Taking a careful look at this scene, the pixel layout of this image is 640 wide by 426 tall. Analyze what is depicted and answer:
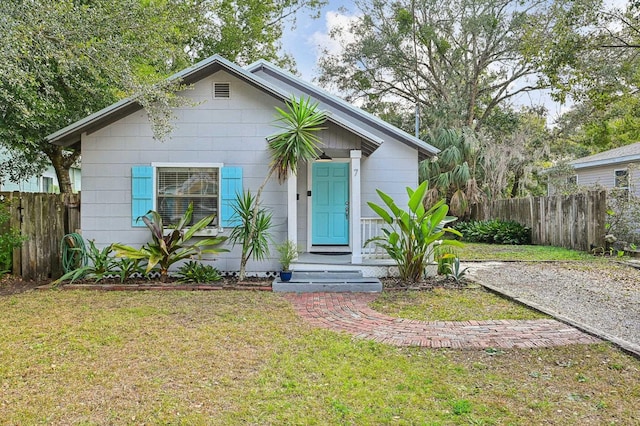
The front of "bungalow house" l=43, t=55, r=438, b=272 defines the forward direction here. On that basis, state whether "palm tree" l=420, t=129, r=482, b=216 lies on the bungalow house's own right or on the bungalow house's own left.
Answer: on the bungalow house's own left

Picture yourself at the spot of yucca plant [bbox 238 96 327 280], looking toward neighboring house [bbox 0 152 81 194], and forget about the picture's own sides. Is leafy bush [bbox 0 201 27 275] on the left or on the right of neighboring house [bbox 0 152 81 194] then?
left

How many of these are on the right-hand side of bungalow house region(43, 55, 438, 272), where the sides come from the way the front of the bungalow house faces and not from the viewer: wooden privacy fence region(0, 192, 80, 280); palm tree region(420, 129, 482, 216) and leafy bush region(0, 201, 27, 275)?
2

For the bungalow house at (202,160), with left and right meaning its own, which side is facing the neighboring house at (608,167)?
left

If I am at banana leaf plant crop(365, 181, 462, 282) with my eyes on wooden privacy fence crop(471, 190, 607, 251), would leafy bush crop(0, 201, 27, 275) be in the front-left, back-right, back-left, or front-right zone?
back-left

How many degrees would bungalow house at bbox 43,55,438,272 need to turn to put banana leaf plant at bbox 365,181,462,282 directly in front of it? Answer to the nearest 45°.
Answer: approximately 90° to its left

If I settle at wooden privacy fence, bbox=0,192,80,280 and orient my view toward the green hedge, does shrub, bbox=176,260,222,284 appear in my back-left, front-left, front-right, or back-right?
front-right

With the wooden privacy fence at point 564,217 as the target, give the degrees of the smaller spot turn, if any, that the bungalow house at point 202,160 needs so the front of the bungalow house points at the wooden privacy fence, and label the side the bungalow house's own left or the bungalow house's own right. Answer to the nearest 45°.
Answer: approximately 90° to the bungalow house's own left

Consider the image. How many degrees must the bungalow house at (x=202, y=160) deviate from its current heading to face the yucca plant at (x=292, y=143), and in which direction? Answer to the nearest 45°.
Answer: approximately 45° to its left

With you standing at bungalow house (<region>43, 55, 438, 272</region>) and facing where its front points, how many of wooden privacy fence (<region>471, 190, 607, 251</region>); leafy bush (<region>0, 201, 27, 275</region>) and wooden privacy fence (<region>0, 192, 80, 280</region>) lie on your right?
2

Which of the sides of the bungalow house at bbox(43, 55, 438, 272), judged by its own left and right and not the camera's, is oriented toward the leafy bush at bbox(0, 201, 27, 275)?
right

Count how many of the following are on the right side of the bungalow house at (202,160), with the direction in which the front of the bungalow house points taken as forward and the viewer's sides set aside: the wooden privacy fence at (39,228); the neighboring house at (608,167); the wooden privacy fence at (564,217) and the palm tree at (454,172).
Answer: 1

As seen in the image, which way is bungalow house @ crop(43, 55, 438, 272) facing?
toward the camera
